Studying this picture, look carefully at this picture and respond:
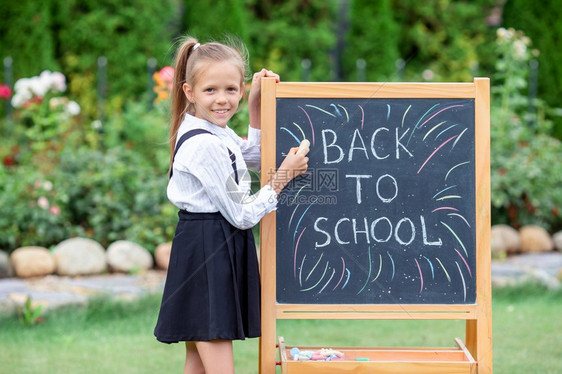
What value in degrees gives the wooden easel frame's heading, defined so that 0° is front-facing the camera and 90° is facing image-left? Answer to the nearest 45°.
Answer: approximately 0°

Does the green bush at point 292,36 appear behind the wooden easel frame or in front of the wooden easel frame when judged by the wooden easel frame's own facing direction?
behind

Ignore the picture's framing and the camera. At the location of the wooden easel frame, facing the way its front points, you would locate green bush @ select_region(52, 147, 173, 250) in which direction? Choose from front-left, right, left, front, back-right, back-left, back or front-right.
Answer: back-right

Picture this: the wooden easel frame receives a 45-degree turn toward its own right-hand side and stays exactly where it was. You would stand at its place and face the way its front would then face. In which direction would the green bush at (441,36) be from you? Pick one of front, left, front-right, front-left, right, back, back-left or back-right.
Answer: back-right

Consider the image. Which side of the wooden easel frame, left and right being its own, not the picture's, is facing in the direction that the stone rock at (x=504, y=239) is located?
back
